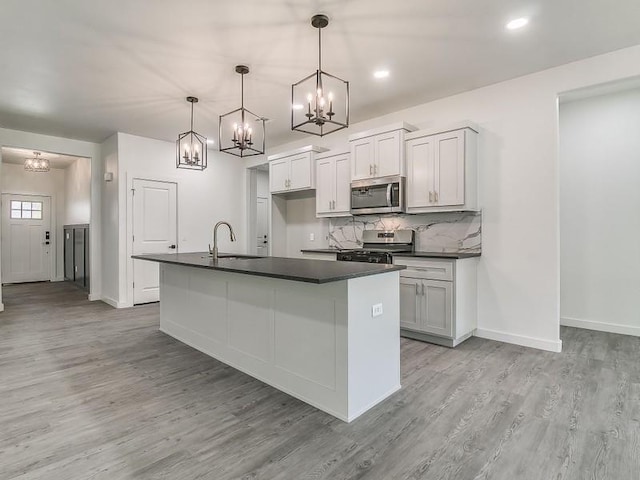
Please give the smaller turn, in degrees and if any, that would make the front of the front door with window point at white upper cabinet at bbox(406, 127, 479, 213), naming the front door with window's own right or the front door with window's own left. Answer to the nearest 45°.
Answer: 0° — it already faces it

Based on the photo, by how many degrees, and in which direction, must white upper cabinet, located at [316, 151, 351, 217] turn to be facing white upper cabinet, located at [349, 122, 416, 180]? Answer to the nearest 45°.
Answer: approximately 90° to its left

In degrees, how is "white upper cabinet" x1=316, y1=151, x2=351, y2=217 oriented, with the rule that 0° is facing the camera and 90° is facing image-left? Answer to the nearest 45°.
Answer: approximately 45°

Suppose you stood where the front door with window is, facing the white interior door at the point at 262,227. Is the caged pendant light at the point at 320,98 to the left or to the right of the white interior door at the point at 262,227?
right

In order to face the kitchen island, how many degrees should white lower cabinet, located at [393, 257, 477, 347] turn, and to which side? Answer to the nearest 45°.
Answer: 0° — it already faces it

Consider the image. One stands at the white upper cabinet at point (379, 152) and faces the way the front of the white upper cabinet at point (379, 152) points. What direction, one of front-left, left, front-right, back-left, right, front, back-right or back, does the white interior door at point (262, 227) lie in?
right

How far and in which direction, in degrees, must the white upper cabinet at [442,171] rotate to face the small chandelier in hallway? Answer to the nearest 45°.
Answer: approximately 45° to its right
